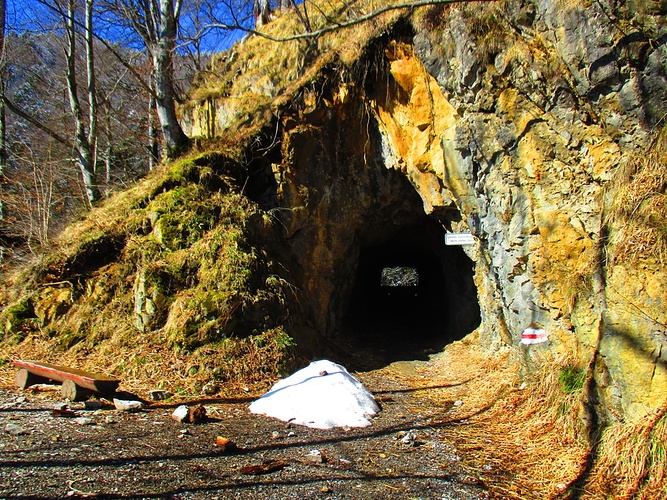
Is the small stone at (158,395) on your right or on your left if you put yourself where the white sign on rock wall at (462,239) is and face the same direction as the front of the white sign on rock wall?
on your right

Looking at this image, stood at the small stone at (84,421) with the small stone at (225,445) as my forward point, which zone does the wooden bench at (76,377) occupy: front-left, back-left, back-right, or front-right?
back-left

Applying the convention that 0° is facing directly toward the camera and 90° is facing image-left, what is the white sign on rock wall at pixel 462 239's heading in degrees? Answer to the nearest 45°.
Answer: approximately 0°

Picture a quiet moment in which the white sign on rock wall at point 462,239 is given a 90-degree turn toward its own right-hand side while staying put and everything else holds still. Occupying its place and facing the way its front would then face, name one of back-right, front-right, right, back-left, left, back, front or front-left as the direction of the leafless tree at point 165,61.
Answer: front

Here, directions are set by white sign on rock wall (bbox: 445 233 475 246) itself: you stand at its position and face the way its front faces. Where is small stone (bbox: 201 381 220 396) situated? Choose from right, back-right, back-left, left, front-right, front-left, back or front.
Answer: front-right

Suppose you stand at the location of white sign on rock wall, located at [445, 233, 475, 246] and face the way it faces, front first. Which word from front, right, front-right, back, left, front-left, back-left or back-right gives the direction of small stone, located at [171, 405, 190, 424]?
front-right

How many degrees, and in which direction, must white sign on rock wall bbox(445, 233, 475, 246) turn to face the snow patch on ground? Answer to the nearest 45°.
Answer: approximately 45° to its right
